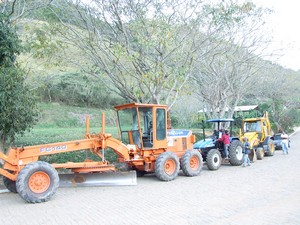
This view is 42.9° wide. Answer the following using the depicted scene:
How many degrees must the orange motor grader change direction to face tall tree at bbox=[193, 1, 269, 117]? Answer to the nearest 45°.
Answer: approximately 180°

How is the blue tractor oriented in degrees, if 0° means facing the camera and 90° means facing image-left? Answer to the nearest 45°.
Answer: approximately 45°

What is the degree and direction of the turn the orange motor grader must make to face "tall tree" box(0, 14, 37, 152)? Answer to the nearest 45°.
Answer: approximately 45° to its right

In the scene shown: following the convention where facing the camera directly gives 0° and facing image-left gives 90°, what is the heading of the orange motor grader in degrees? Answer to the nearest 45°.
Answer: approximately 45°

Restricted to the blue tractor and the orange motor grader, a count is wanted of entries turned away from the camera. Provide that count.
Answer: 0

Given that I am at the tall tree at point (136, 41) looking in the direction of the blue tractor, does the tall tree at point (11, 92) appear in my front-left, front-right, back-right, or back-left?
back-right

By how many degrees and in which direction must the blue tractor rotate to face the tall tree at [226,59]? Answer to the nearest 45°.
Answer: approximately 135° to its right

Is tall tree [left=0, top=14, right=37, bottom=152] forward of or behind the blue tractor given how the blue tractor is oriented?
forward

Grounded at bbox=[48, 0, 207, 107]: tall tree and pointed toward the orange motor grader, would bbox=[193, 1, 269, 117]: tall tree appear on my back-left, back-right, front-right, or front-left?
back-left
